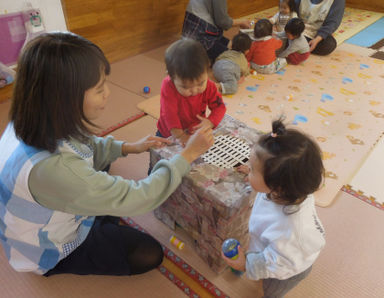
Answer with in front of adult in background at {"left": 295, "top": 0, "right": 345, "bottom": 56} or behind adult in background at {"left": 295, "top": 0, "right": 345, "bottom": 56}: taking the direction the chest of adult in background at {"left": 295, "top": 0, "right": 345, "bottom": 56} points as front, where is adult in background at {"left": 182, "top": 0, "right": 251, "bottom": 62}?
in front

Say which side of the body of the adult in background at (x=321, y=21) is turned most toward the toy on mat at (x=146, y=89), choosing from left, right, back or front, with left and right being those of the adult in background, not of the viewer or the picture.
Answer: front

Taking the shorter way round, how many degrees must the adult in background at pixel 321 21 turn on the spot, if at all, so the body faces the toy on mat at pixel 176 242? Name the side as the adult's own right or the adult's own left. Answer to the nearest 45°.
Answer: approximately 45° to the adult's own left

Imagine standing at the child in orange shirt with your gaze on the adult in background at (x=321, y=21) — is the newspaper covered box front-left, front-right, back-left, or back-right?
back-right

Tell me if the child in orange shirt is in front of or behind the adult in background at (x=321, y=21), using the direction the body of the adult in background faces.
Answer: in front

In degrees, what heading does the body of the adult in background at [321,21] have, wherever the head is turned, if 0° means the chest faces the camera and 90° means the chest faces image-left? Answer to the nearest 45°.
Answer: approximately 45°
